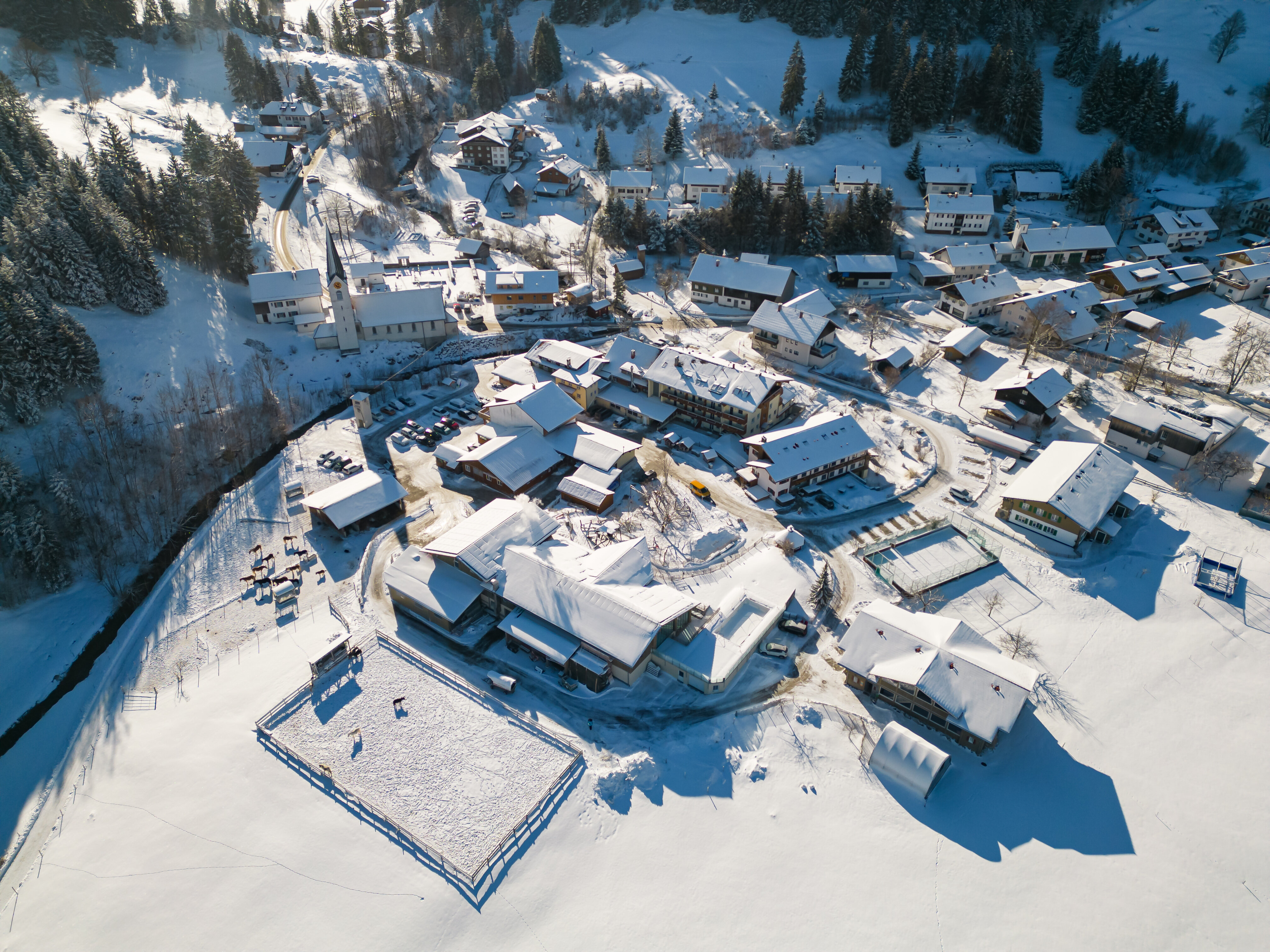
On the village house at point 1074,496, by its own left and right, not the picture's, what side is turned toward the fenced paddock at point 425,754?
front

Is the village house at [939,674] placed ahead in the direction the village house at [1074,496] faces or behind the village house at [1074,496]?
ahead

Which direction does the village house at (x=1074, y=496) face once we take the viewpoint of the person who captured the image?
facing the viewer and to the left of the viewer

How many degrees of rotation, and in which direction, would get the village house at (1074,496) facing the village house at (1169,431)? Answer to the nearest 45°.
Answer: approximately 135° to its right

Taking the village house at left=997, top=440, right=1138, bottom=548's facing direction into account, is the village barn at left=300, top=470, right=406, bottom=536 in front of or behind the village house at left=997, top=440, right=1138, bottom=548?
in front

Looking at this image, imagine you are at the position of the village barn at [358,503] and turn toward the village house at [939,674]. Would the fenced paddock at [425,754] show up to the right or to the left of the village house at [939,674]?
right

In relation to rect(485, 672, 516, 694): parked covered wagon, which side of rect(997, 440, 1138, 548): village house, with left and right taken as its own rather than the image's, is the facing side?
front

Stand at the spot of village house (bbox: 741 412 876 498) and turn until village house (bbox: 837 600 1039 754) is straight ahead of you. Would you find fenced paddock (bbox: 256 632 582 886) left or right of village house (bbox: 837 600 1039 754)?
right

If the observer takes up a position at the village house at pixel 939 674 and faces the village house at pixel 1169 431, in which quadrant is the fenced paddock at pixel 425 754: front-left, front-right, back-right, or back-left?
back-left
